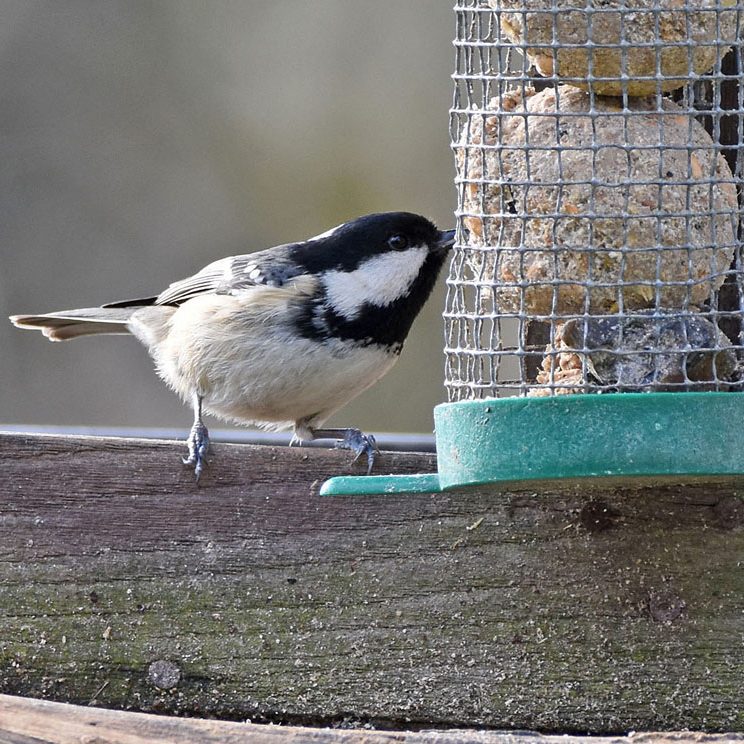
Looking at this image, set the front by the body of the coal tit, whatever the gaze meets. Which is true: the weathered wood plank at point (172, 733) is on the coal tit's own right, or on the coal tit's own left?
on the coal tit's own right

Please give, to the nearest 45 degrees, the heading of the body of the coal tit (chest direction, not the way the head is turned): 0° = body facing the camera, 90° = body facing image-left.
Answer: approximately 270°

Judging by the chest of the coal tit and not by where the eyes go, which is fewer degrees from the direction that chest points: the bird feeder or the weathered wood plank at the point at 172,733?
the bird feeder
